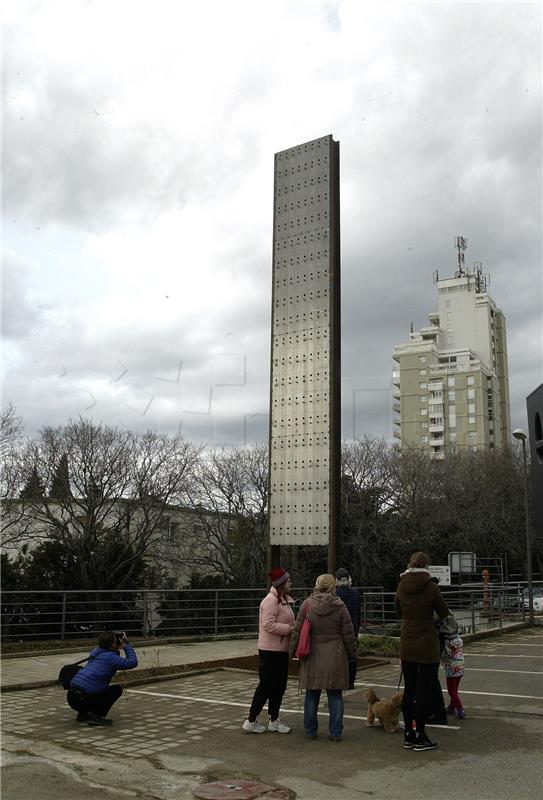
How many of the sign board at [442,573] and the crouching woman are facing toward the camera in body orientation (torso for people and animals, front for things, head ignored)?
1

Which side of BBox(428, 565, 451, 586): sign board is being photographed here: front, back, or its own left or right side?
front

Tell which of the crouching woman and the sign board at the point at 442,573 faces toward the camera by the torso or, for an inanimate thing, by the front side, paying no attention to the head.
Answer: the sign board

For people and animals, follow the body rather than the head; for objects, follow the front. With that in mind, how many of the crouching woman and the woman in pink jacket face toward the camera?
0

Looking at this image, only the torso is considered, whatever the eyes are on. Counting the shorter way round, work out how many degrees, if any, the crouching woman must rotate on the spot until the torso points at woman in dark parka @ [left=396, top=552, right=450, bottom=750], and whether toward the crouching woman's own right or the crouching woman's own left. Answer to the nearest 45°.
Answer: approximately 45° to the crouching woman's own right

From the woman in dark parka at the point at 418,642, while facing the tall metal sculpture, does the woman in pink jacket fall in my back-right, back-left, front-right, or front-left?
front-left

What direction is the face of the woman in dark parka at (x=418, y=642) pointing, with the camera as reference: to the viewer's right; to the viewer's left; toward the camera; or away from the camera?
away from the camera

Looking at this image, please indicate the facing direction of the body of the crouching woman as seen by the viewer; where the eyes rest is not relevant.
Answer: to the viewer's right

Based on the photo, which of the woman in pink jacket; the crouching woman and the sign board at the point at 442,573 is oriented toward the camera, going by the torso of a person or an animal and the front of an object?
the sign board

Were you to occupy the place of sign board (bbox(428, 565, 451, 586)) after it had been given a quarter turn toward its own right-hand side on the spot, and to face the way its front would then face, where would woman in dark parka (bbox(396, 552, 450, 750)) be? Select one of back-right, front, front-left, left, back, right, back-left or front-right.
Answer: left

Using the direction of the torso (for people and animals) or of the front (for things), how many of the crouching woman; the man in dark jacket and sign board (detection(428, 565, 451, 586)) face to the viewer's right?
1

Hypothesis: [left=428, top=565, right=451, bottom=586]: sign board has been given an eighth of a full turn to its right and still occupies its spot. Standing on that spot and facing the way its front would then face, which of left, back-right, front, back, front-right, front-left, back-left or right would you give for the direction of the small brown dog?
front-left
